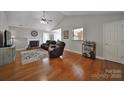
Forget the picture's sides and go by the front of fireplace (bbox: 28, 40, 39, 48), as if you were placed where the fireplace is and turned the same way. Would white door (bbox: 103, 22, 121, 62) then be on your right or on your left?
on your left

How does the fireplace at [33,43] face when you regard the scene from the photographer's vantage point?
facing the viewer
